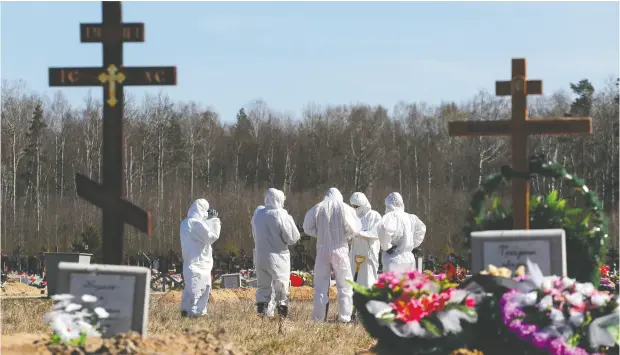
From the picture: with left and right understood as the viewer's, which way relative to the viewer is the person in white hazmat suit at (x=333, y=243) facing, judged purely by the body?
facing away from the viewer

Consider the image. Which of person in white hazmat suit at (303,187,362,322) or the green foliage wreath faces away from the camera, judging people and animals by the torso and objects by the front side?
the person in white hazmat suit

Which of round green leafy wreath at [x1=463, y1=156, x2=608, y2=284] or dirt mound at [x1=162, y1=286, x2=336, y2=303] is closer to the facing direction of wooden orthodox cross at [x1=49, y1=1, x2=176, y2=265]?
the round green leafy wreath

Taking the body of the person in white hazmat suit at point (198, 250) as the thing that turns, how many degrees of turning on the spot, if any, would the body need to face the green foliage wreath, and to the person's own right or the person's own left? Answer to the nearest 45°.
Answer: approximately 45° to the person's own right

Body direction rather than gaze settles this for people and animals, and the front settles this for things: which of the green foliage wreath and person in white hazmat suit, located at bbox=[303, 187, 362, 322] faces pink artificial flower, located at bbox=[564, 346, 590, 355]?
the green foliage wreath

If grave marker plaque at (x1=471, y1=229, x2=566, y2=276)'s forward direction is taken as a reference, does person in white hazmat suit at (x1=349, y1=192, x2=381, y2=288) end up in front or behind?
behind

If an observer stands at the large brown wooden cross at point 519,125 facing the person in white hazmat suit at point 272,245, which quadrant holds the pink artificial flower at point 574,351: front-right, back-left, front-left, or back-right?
back-left

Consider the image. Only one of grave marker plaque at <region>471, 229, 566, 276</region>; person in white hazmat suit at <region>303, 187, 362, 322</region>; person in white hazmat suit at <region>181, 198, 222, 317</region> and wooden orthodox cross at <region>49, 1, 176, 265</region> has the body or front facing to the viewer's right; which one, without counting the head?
person in white hazmat suit at <region>181, 198, 222, 317</region>
